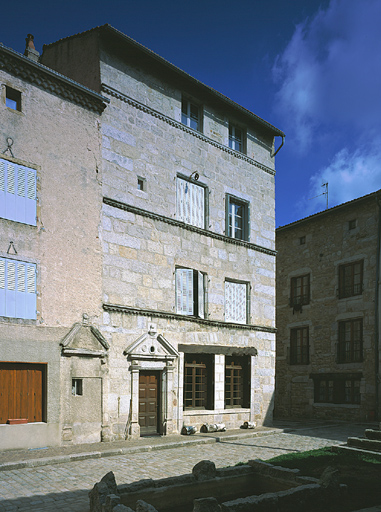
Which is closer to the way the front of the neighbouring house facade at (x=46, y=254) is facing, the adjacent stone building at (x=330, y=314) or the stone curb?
the stone curb

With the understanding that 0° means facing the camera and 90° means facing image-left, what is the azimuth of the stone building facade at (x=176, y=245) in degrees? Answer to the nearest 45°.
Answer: approximately 315°

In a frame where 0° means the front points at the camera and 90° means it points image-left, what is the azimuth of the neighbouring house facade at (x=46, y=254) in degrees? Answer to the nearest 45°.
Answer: approximately 315°

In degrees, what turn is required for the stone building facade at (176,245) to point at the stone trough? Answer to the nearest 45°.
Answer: approximately 45° to its right

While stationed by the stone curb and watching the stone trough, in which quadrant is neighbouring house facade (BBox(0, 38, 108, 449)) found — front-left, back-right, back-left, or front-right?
back-right

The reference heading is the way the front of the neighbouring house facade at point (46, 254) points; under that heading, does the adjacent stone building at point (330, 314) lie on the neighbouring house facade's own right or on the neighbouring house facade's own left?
on the neighbouring house facade's own left

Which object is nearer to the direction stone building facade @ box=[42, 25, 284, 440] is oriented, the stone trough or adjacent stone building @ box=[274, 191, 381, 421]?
the stone trough
